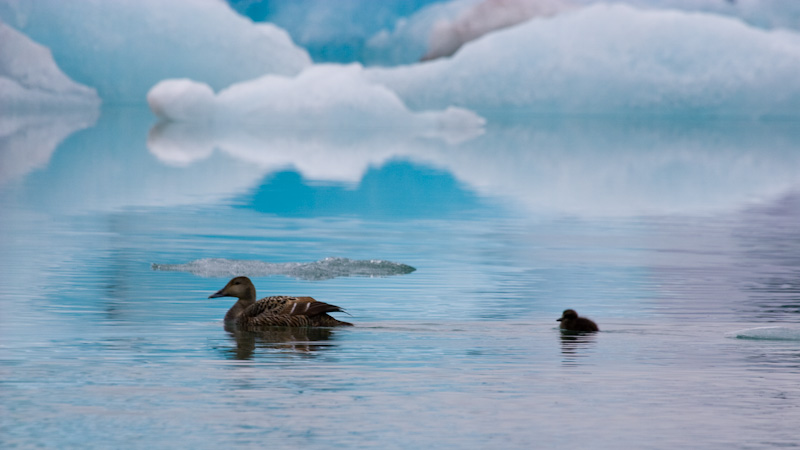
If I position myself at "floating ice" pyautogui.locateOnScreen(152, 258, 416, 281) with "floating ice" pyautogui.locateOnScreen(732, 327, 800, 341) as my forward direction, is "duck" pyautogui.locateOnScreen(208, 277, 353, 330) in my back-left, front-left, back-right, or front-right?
front-right

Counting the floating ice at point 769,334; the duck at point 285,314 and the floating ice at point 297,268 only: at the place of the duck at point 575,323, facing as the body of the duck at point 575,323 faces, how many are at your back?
1

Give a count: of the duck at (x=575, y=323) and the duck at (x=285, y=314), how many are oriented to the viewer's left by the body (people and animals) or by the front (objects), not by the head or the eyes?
2

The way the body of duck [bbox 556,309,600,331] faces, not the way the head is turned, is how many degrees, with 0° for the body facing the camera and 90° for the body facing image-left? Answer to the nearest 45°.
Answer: approximately 90°

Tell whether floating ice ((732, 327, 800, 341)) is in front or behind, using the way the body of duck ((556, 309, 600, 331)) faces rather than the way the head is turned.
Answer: behind

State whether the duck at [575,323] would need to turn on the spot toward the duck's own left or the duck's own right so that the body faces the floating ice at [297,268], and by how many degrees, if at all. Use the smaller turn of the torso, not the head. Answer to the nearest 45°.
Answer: approximately 45° to the duck's own right

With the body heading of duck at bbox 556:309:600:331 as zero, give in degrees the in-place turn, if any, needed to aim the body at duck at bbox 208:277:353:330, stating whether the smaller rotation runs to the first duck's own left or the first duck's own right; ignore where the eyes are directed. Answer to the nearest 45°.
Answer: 0° — it already faces it

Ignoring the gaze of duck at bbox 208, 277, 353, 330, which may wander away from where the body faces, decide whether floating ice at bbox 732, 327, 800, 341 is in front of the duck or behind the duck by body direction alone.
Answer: behind

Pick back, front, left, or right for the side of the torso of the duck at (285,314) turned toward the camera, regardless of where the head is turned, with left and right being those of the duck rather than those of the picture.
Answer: left

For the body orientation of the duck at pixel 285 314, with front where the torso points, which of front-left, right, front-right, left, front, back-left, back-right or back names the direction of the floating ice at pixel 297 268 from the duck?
right

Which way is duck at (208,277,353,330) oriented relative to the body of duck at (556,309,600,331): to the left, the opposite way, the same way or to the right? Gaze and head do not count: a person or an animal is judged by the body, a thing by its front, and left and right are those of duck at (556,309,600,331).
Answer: the same way

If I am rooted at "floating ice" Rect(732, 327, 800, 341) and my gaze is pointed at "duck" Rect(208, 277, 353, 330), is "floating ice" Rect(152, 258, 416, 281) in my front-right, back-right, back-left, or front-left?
front-right
